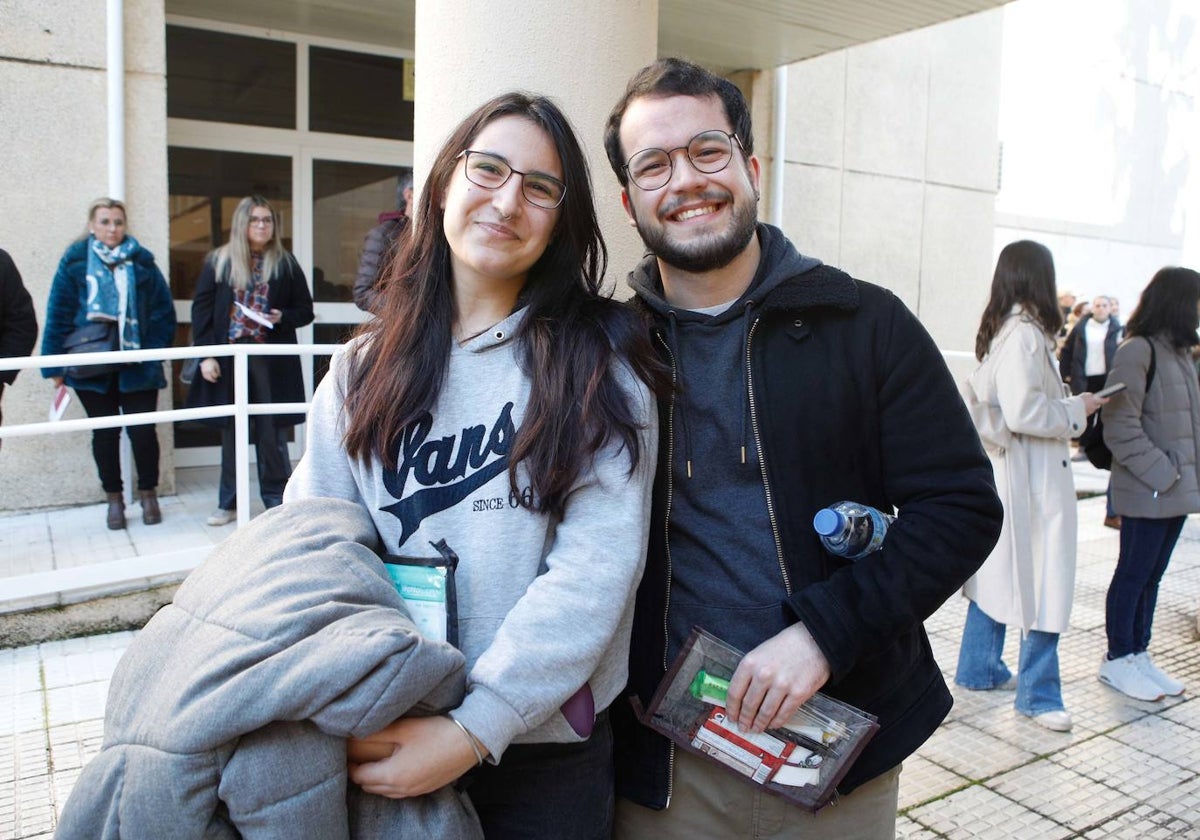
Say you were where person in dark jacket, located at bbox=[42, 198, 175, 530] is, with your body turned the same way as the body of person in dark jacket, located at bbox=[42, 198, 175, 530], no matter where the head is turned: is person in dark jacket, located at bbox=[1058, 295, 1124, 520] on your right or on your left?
on your left

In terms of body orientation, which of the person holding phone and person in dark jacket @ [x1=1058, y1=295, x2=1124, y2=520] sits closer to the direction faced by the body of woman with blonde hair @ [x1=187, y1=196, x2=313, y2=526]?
the person holding phone

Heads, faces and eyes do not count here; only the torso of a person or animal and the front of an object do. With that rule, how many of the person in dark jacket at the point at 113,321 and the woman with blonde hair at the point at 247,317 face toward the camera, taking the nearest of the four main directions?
2

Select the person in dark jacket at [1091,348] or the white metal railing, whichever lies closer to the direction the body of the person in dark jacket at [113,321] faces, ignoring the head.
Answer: the white metal railing

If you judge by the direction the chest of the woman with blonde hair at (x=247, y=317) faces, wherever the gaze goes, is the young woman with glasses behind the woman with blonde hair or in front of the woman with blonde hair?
in front

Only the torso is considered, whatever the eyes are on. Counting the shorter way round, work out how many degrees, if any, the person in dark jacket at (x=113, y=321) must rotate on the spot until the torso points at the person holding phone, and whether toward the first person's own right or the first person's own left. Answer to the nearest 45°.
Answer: approximately 45° to the first person's own left

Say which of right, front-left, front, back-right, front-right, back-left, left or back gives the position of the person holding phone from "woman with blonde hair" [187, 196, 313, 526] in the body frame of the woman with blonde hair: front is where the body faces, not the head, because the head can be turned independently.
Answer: front-left

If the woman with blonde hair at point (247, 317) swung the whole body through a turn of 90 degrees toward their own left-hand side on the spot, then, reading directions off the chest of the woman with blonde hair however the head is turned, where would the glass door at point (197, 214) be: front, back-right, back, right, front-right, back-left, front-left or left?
left
